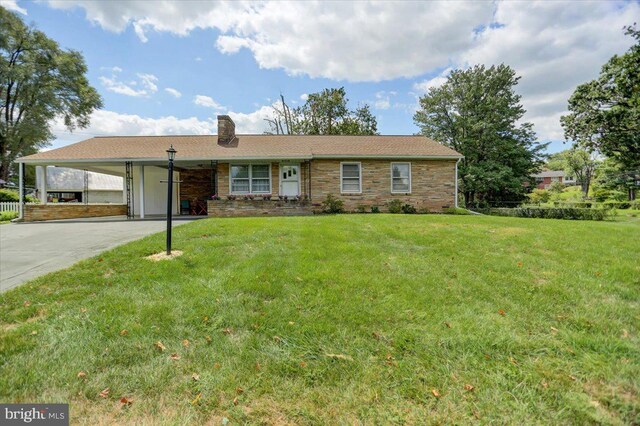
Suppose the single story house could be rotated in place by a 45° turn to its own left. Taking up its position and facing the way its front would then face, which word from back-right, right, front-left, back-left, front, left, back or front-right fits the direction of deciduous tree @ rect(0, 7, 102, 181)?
back

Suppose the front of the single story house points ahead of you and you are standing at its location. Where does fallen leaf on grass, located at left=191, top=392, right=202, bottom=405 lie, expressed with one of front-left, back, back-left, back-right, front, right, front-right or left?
front

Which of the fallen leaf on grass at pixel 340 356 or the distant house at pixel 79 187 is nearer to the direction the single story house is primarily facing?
the fallen leaf on grass

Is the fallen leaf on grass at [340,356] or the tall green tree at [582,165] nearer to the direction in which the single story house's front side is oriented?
the fallen leaf on grass

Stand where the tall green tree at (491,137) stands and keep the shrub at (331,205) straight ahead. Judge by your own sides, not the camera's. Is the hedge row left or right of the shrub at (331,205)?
left

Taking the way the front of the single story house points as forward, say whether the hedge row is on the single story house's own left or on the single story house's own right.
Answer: on the single story house's own left

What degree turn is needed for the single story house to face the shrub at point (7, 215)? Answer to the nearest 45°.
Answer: approximately 90° to its right

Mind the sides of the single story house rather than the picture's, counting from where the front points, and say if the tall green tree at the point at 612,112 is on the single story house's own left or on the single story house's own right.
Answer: on the single story house's own left

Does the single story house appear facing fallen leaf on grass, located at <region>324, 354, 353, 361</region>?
yes

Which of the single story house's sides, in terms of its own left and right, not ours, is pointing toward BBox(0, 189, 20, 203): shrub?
right

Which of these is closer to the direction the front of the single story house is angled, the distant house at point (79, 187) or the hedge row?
the hedge row

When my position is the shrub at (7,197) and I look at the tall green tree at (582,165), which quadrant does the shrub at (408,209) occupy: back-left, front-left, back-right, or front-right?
front-right

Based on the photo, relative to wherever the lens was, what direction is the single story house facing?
facing the viewer
